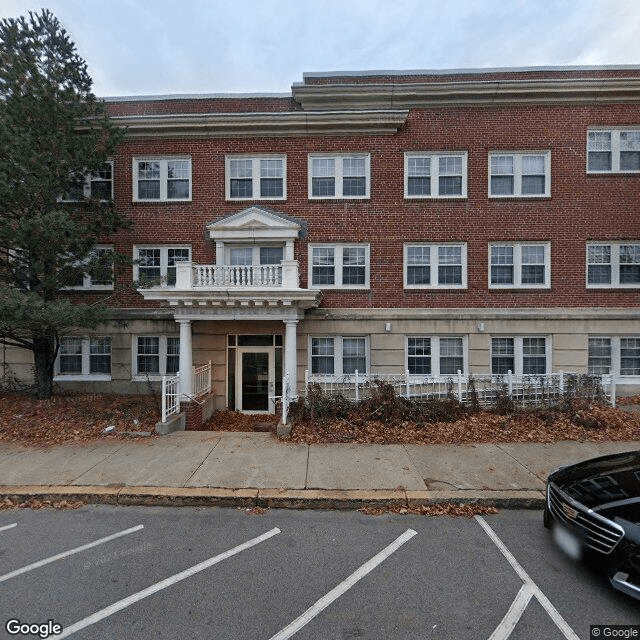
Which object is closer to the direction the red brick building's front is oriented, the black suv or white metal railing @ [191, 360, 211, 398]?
the black suv

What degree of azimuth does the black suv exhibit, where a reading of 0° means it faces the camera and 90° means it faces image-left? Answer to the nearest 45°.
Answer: approximately 45°

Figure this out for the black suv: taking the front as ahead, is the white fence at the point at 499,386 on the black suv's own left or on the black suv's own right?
on the black suv's own right

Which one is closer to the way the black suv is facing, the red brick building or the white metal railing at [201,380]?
the white metal railing

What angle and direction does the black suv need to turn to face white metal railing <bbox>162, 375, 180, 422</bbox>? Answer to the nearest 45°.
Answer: approximately 45° to its right

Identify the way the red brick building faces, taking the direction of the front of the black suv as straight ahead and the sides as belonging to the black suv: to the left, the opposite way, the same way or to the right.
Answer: to the left

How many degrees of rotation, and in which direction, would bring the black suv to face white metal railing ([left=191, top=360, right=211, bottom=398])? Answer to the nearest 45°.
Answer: approximately 45° to its right

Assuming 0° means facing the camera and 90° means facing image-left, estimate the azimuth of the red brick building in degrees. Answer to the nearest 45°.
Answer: approximately 0°

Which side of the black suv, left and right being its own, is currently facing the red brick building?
right

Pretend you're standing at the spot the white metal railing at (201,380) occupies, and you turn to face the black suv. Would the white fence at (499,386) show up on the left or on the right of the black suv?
left
